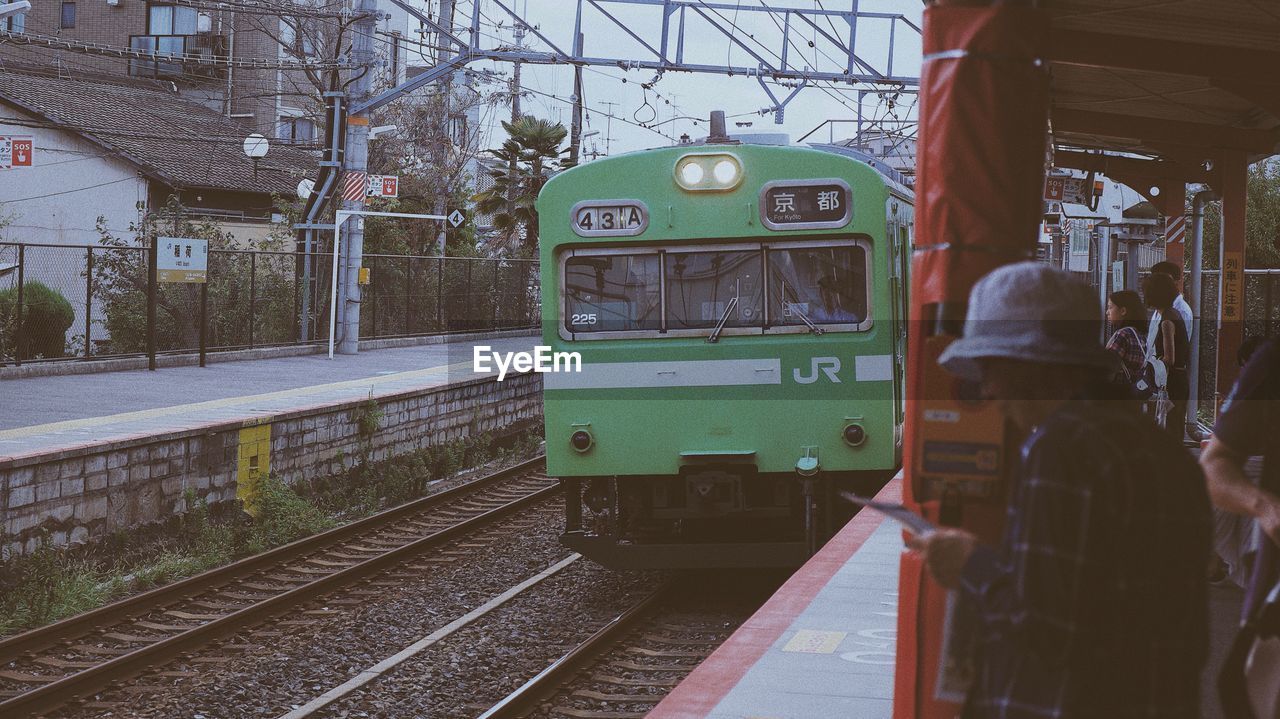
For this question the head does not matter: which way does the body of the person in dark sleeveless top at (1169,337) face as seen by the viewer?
to the viewer's left

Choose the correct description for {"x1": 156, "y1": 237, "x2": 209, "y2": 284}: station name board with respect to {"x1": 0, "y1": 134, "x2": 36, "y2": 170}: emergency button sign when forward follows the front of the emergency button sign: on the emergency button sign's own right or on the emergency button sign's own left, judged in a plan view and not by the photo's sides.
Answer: on the emergency button sign's own left

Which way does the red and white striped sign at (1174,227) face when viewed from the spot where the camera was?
facing the viewer

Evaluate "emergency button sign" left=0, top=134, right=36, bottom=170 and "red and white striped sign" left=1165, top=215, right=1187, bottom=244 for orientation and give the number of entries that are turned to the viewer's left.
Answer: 0

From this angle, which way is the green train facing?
toward the camera

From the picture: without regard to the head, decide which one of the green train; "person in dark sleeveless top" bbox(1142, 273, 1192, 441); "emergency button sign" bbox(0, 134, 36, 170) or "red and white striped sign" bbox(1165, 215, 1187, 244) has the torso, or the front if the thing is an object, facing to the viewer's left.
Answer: the person in dark sleeveless top

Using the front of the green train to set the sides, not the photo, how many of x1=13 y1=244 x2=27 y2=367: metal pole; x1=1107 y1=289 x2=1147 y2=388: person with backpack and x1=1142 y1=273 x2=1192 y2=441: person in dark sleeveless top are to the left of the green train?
2

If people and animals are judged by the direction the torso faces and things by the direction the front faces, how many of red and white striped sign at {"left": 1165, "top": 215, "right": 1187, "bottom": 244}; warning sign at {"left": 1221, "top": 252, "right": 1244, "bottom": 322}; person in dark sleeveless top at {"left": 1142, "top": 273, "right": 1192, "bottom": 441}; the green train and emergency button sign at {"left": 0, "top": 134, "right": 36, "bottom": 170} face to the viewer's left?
1

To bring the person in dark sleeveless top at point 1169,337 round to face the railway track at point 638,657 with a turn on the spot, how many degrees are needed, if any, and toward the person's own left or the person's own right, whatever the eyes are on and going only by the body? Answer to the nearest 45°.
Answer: approximately 45° to the person's own left

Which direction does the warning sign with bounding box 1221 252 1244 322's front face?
toward the camera

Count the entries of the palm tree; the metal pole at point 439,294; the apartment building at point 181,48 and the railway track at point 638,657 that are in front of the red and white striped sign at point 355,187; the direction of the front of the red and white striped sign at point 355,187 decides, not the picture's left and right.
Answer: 1

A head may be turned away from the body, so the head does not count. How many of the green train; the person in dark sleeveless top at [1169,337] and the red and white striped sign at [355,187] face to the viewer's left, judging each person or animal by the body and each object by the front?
1
